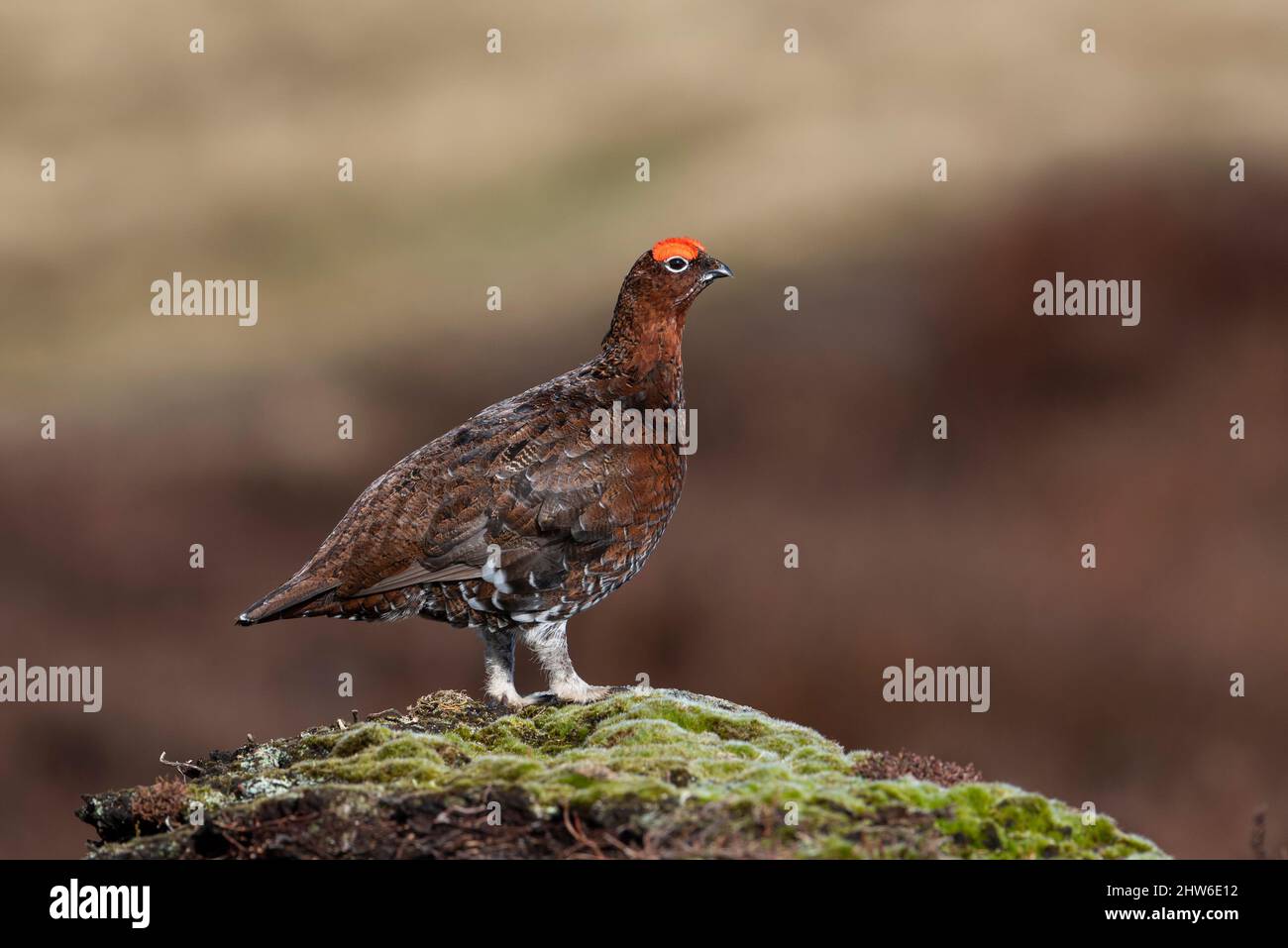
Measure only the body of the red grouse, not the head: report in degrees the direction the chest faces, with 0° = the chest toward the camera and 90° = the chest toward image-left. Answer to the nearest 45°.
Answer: approximately 270°
